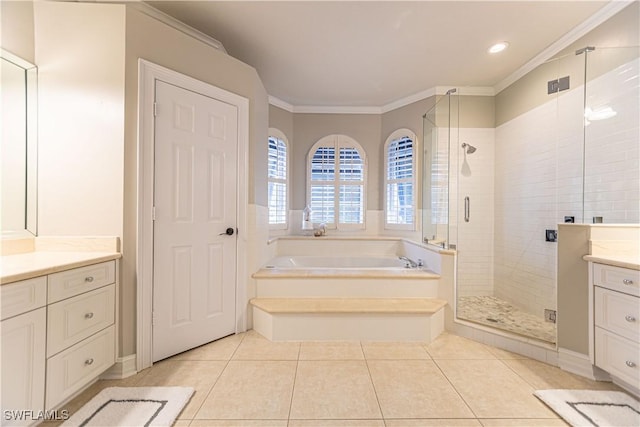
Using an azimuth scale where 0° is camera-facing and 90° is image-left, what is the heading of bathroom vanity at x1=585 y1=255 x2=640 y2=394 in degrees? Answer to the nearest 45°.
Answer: approximately 45°

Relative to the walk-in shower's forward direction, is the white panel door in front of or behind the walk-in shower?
in front

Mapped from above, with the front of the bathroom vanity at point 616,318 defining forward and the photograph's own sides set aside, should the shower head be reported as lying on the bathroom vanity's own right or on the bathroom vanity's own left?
on the bathroom vanity's own right

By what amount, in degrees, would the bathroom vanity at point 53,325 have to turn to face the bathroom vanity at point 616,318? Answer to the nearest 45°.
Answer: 0° — it already faces it

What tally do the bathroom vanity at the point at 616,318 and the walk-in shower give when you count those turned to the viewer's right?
0

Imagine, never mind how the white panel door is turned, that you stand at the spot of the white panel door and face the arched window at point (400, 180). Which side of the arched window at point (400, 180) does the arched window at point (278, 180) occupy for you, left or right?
left

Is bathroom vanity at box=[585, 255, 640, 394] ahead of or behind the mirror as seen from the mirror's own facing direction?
ahead

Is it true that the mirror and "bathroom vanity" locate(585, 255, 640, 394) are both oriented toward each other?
yes

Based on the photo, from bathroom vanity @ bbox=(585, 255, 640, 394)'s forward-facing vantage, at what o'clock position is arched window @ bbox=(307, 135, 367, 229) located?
The arched window is roughly at 2 o'clock from the bathroom vanity.

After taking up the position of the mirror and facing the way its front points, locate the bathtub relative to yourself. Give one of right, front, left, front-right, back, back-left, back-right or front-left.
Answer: front-left

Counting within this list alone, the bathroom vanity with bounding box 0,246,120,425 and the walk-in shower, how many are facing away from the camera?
0

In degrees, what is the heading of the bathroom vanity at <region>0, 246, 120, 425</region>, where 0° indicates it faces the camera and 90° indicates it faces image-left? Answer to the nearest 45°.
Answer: approximately 315°

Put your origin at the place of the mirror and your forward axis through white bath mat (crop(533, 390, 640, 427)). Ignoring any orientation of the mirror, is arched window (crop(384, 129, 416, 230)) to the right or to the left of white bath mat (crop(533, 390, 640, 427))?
left

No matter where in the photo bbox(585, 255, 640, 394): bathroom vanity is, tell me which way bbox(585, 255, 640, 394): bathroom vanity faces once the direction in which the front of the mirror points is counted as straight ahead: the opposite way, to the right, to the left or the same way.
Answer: the opposite way
